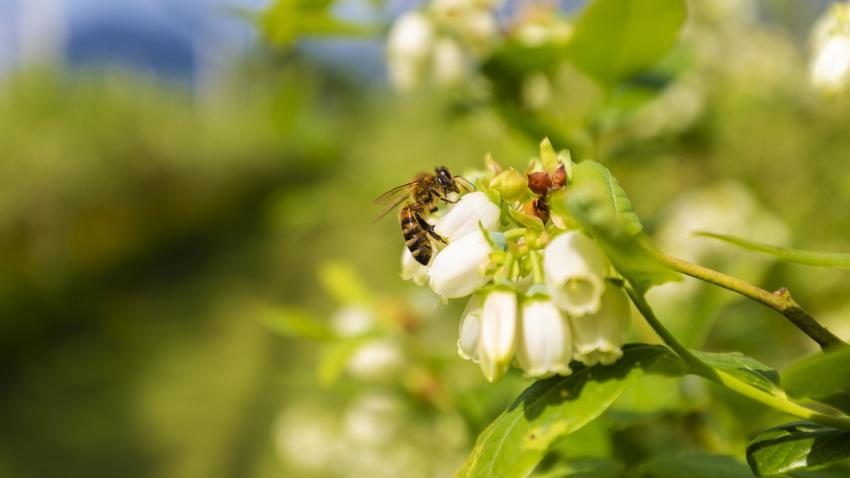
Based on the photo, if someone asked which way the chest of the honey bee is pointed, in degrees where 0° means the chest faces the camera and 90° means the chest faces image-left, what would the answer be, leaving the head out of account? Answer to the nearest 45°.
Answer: approximately 270°
